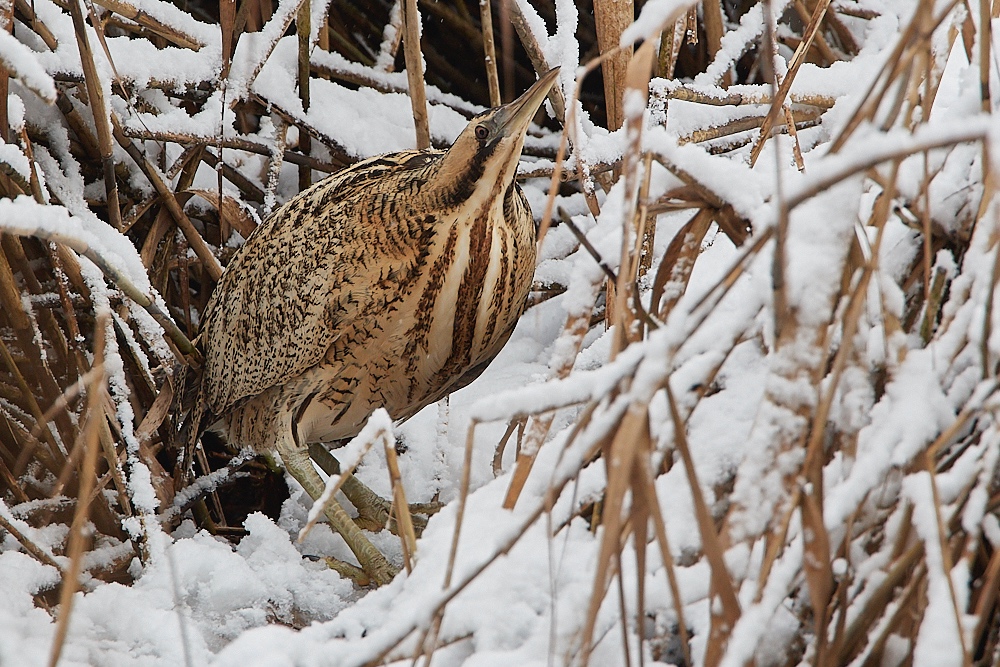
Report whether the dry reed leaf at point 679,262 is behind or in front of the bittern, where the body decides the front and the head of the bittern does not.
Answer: in front

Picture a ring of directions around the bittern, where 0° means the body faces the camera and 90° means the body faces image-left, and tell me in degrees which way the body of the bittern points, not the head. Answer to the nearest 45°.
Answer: approximately 315°

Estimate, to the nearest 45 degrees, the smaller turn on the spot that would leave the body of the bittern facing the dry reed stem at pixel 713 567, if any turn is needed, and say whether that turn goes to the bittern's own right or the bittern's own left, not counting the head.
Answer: approximately 45° to the bittern's own right

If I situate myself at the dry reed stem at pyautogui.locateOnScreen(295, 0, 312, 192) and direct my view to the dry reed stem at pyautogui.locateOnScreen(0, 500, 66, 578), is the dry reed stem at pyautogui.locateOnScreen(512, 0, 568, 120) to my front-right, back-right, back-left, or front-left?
back-left

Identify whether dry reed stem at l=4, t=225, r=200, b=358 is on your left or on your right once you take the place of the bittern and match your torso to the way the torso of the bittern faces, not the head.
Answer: on your right
